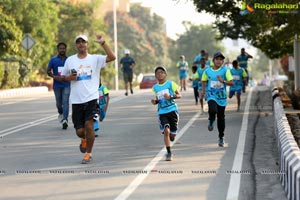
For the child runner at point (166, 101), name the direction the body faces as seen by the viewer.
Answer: toward the camera

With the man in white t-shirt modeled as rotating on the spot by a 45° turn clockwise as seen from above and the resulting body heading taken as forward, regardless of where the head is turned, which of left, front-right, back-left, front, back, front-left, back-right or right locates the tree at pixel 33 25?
back-right

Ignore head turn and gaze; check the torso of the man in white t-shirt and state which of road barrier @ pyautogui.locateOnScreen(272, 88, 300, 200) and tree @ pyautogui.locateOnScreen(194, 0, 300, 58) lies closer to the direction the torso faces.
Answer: the road barrier

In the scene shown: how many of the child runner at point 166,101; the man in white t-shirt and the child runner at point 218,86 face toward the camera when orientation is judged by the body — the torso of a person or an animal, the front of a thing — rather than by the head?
3

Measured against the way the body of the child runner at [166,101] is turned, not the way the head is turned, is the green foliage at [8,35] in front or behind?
behind

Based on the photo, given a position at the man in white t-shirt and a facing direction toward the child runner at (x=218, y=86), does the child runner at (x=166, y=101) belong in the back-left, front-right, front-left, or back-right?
front-right

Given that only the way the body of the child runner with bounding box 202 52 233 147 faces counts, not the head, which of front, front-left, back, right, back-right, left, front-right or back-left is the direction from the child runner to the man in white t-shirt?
front-right

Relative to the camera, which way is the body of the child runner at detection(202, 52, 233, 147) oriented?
toward the camera

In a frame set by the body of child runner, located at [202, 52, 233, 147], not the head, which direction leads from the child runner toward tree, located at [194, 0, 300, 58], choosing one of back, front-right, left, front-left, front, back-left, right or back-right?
back
